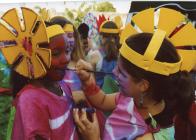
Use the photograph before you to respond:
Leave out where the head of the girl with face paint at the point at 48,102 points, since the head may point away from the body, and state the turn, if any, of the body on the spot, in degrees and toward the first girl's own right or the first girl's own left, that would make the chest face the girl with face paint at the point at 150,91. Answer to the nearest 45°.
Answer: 0° — they already face them

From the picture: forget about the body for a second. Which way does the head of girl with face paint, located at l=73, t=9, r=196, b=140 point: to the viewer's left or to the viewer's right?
to the viewer's left

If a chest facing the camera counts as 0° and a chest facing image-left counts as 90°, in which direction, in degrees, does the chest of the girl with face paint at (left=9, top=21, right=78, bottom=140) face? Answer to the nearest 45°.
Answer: approximately 315°
